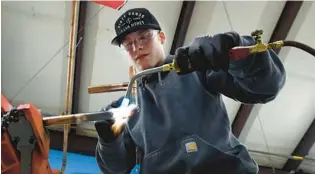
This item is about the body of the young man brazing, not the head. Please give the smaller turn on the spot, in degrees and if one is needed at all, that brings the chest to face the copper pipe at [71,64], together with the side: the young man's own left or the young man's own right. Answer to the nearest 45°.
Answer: approximately 90° to the young man's own right

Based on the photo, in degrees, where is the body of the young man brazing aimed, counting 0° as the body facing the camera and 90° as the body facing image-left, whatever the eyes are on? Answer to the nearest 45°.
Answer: approximately 45°

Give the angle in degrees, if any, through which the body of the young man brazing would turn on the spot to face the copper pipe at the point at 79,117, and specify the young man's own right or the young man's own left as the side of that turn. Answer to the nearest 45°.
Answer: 0° — they already face it
